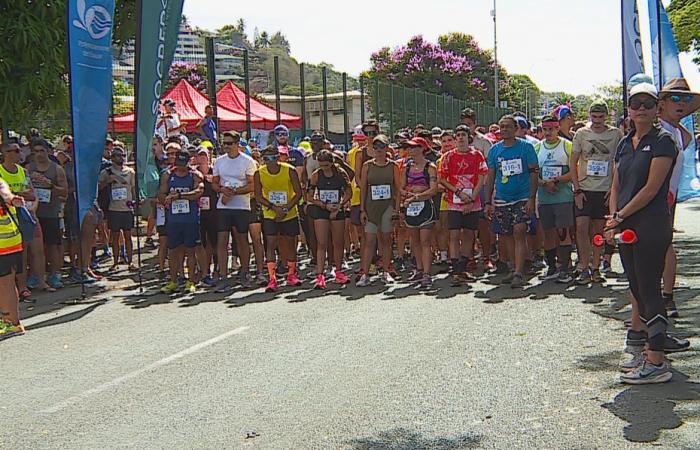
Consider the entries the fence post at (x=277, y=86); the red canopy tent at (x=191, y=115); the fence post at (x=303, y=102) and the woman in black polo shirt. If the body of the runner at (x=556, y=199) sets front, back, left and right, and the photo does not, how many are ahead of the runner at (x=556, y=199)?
1

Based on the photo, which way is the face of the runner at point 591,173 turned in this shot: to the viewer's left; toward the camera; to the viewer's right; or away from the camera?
toward the camera

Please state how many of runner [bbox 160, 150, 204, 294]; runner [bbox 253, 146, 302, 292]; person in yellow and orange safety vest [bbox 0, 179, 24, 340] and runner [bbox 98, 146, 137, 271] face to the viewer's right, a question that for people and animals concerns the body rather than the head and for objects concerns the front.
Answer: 1

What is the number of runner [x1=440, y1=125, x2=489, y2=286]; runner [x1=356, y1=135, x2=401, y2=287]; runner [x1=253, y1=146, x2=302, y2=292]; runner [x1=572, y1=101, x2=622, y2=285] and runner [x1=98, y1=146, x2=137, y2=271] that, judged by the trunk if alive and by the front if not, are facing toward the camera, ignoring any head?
5

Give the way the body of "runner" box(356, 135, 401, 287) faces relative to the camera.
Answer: toward the camera

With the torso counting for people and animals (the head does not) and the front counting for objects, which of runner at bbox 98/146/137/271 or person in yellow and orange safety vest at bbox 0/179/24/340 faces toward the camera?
runner at bbox 98/146/137/271

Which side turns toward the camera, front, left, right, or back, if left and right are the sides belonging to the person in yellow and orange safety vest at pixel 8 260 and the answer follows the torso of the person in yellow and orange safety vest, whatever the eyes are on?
right

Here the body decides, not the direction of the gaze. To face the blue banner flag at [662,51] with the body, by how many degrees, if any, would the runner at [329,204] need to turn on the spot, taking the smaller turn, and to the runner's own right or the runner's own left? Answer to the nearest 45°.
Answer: approximately 90° to the runner's own left

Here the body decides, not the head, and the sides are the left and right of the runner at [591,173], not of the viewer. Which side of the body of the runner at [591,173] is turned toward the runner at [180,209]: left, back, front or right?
right

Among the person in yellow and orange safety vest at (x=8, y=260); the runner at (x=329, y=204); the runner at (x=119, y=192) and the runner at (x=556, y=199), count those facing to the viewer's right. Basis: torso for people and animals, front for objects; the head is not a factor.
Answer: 1

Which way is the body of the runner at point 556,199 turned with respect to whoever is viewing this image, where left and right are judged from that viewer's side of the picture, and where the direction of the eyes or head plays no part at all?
facing the viewer

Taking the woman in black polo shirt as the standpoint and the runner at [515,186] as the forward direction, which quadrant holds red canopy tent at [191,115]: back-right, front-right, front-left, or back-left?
front-left

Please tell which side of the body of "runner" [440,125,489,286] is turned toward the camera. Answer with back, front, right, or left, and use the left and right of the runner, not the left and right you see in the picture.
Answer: front

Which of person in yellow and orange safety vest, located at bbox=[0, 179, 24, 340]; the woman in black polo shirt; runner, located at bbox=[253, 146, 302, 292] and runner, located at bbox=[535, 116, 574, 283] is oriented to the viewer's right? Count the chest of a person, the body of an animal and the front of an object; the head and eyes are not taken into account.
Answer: person in yellow and orange safety vest, located at bbox=[0, 179, 24, 340]

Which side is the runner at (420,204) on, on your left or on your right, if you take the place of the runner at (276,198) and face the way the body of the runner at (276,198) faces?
on your left

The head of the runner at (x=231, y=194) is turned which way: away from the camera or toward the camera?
toward the camera

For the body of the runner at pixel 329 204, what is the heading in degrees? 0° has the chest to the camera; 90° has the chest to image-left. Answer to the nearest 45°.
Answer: approximately 0°

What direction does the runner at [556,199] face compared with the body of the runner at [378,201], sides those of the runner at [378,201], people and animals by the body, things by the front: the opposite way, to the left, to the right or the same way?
the same way

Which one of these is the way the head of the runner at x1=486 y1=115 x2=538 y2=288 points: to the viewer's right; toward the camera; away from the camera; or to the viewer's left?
toward the camera

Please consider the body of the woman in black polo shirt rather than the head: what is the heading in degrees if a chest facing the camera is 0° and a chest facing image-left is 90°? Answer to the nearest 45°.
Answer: approximately 45°
